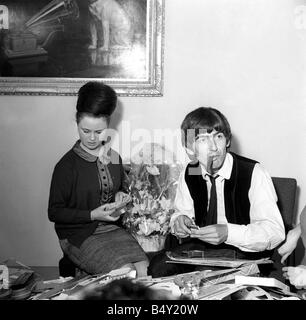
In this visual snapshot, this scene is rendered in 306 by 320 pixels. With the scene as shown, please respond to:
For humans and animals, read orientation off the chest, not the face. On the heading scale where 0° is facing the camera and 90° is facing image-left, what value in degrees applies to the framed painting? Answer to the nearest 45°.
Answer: approximately 0°

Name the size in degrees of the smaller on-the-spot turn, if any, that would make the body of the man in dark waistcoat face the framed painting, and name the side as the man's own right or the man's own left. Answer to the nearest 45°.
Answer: approximately 90° to the man's own right
